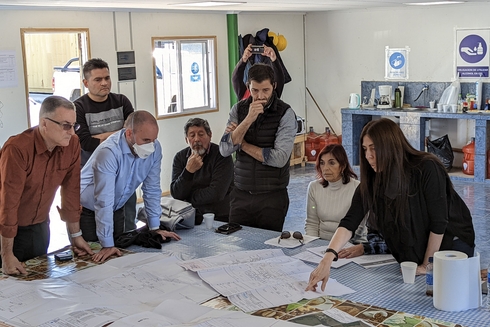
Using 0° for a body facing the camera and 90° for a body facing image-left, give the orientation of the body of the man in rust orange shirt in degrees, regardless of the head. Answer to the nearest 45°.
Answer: approximately 315°

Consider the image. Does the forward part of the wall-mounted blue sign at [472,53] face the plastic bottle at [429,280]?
yes

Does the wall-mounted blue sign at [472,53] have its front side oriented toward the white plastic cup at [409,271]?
yes

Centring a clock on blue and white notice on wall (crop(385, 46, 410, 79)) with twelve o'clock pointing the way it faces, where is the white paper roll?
The white paper roll is roughly at 12 o'clock from the blue and white notice on wall.

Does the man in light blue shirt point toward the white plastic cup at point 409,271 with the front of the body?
yes

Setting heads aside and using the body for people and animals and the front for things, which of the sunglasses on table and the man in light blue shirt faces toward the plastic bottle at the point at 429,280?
the man in light blue shirt

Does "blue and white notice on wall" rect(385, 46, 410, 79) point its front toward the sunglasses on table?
yes

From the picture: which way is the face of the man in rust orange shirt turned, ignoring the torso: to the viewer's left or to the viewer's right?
to the viewer's right

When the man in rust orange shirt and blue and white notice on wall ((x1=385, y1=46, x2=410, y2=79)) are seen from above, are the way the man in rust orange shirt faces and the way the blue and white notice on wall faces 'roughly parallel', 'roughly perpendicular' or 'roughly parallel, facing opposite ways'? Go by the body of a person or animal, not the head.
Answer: roughly perpendicular

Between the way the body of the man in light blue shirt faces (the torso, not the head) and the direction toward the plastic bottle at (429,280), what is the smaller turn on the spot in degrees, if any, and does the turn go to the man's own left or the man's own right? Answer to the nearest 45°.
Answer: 0° — they already face it
